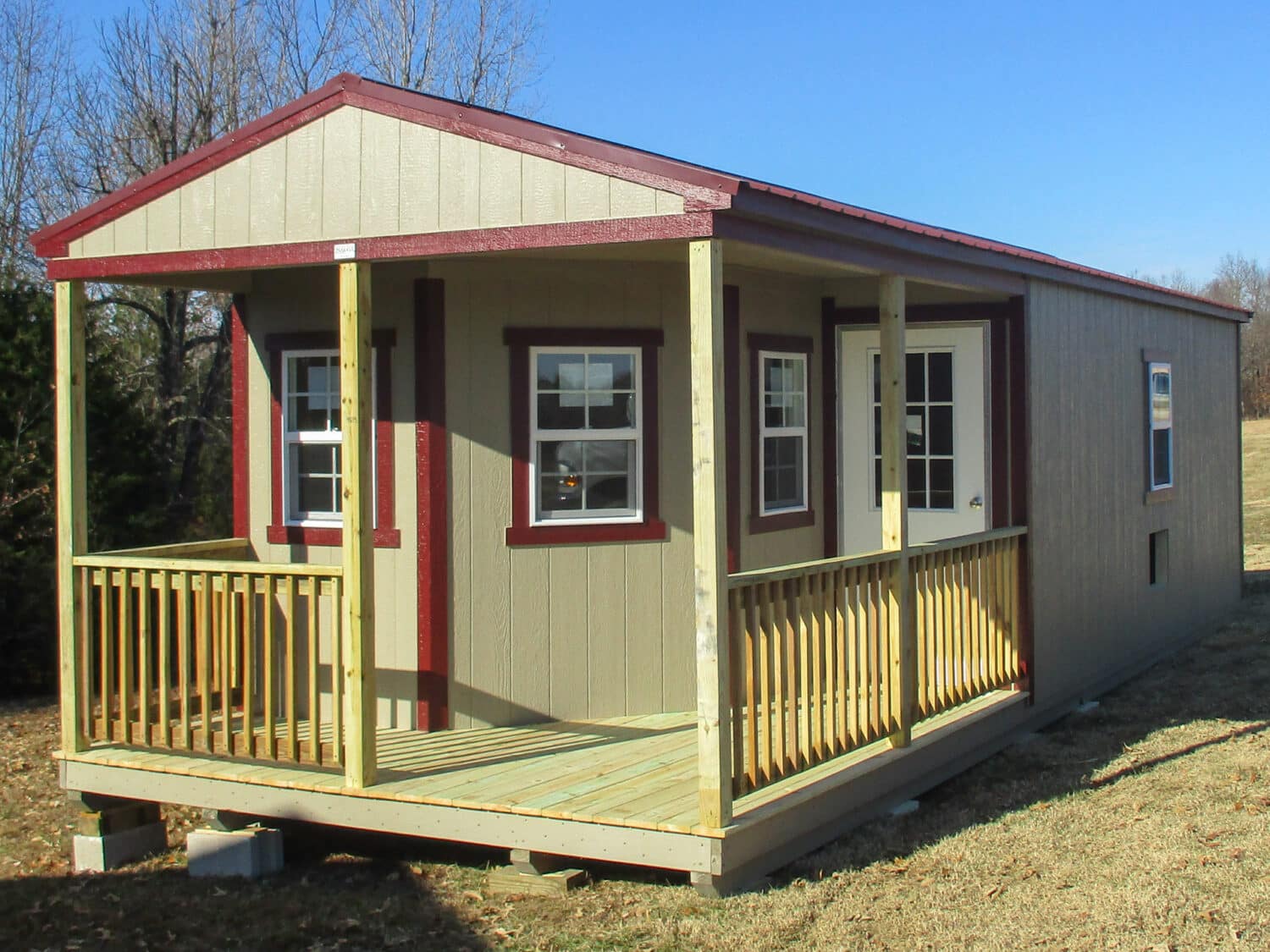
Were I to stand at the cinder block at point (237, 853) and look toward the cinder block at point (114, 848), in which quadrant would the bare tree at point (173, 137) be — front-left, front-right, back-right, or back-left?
front-right

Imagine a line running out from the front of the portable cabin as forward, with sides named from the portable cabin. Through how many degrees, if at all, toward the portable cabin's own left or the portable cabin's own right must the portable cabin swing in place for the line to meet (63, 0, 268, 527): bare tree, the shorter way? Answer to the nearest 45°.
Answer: approximately 90° to the portable cabin's own right

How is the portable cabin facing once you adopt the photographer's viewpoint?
facing the viewer and to the left of the viewer

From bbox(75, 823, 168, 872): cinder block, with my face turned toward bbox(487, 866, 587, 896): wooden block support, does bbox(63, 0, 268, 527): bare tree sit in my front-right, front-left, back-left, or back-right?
back-left
